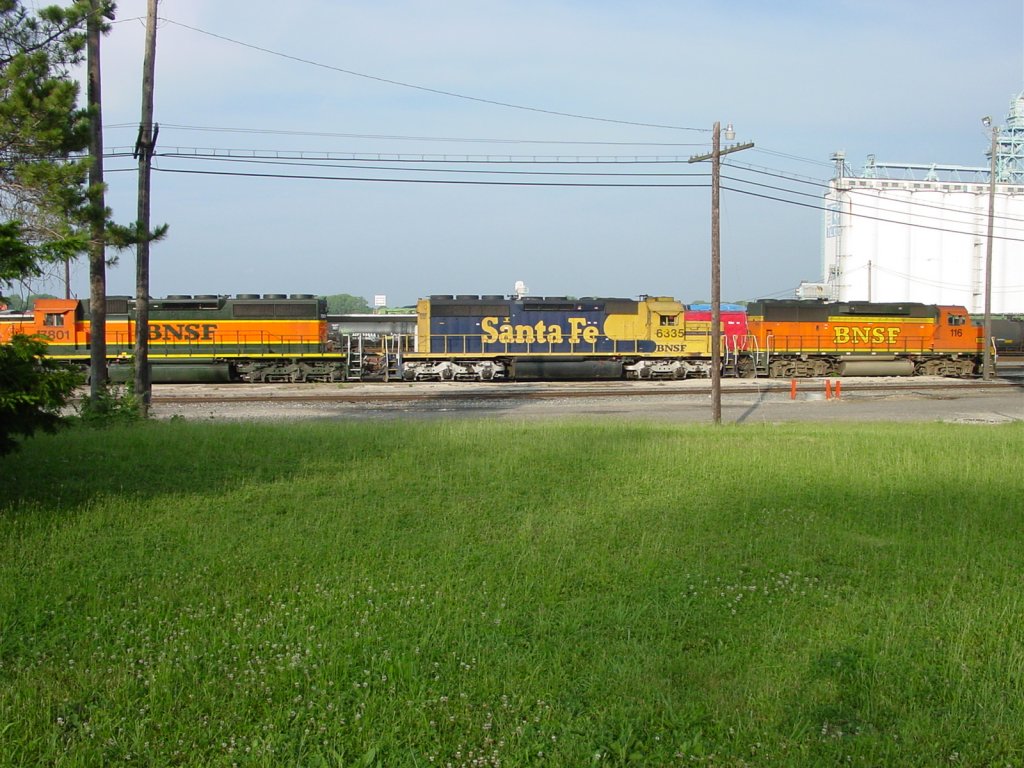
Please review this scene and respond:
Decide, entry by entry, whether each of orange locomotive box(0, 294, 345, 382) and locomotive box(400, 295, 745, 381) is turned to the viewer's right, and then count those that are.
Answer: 1

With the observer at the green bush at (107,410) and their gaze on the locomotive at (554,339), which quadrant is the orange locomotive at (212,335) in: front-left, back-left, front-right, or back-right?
front-left

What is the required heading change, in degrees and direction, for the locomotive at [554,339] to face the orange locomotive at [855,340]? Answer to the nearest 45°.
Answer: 0° — it already faces it

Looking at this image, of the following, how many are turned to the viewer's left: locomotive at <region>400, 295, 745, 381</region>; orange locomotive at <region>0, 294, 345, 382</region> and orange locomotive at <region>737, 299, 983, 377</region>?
1

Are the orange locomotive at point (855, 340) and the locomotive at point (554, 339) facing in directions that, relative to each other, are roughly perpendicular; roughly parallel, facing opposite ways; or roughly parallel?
roughly parallel

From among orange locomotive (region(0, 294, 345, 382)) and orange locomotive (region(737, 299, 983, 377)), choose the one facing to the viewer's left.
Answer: orange locomotive (region(0, 294, 345, 382))

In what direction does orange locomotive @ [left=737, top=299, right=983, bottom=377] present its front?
to the viewer's right

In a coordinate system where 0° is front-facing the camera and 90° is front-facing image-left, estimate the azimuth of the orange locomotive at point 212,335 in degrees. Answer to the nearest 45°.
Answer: approximately 90°

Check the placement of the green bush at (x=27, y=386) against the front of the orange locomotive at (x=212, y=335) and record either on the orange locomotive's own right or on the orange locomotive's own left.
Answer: on the orange locomotive's own left

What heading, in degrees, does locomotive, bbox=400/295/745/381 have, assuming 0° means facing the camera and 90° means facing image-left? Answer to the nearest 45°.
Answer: approximately 270°
